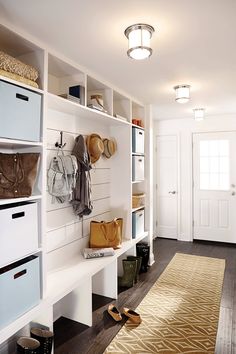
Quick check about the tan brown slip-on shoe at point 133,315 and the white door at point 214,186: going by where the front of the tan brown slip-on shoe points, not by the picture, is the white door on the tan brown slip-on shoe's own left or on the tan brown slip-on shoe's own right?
on the tan brown slip-on shoe's own left

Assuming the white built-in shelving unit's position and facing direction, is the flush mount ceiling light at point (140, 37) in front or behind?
in front

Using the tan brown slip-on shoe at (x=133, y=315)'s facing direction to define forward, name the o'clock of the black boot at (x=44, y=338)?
The black boot is roughly at 3 o'clock from the tan brown slip-on shoe.

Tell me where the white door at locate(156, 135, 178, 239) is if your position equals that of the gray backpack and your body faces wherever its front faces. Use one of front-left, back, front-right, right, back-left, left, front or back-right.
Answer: left

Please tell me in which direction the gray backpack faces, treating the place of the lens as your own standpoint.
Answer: facing the viewer and to the right of the viewer
